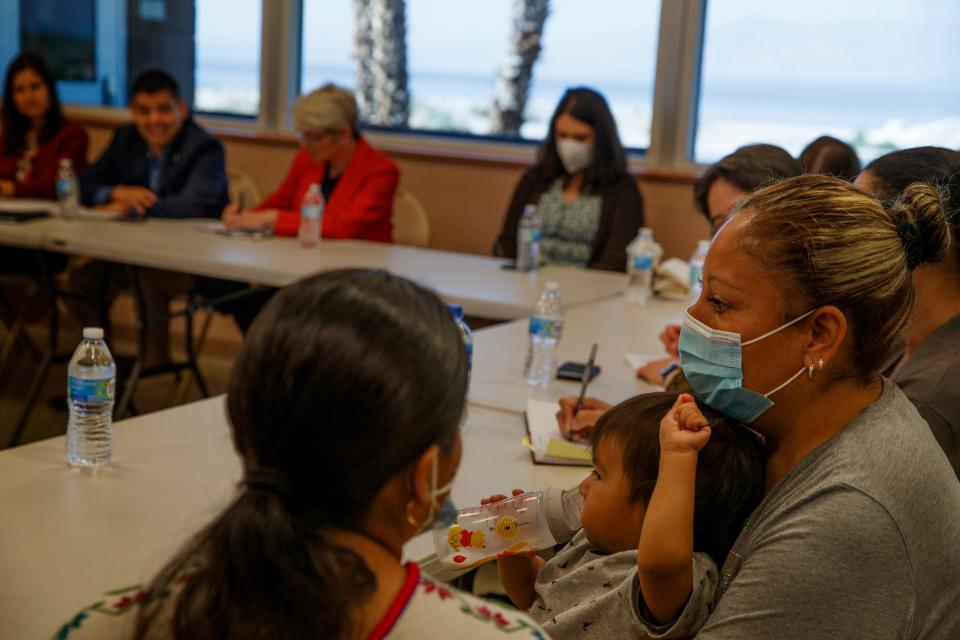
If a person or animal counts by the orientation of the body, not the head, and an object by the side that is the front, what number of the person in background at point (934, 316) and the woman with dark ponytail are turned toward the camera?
0

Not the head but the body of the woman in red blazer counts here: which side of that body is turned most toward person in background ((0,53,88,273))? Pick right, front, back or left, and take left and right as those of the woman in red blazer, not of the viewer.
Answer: right

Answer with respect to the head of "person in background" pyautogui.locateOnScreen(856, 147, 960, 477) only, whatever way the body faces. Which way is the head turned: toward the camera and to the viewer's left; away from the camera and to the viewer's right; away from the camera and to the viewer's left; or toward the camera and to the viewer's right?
away from the camera and to the viewer's left

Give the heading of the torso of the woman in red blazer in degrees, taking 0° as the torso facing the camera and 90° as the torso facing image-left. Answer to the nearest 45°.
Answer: approximately 45°

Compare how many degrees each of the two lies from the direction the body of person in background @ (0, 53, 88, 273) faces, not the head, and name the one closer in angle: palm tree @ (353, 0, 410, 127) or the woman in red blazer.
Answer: the woman in red blazer

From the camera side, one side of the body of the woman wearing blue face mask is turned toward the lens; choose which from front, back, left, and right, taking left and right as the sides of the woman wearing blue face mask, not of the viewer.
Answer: left

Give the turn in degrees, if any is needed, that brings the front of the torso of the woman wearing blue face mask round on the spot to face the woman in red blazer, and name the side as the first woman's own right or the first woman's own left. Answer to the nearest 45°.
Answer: approximately 45° to the first woman's own right

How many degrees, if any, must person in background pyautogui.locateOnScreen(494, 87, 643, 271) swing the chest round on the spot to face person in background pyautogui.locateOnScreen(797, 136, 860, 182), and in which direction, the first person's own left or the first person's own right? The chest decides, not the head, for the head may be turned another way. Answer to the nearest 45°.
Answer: approximately 90° to the first person's own left

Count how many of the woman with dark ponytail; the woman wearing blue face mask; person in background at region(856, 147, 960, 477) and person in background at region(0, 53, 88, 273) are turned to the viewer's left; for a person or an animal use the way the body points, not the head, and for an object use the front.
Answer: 2

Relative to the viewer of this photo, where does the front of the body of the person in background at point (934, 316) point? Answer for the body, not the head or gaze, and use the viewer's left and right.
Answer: facing to the left of the viewer
